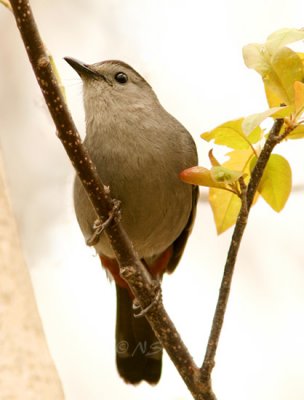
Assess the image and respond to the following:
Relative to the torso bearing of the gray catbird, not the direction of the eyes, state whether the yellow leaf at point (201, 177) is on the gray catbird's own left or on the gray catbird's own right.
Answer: on the gray catbird's own left

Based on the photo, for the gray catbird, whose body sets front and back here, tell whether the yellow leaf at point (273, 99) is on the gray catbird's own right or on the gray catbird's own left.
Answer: on the gray catbird's own left

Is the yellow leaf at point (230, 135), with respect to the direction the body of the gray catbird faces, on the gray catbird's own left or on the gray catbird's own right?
on the gray catbird's own left
